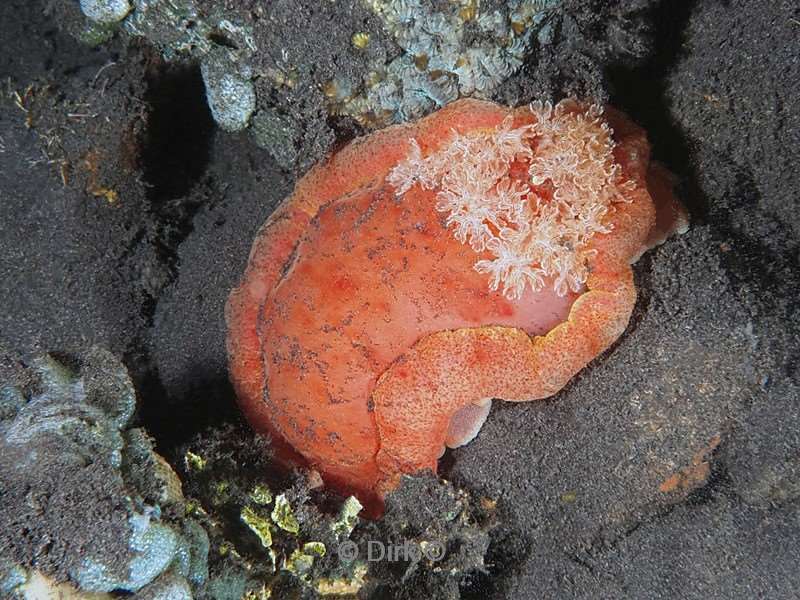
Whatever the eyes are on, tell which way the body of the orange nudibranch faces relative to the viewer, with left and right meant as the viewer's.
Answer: facing the viewer and to the left of the viewer
